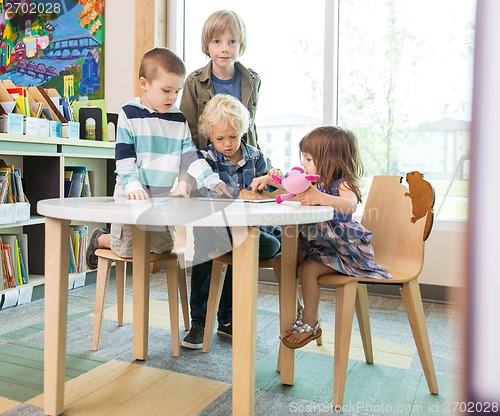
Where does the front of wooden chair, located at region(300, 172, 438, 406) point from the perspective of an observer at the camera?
facing the viewer and to the left of the viewer

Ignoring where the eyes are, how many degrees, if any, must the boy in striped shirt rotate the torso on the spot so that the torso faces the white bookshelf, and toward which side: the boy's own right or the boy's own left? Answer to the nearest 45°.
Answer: approximately 180°

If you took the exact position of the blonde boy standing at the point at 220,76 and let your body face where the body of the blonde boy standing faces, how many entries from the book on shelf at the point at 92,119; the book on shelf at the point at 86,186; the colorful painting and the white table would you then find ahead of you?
1

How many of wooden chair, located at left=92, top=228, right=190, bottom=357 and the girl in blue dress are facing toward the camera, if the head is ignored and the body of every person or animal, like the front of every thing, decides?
0

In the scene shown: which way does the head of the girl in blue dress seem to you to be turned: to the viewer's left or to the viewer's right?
to the viewer's left

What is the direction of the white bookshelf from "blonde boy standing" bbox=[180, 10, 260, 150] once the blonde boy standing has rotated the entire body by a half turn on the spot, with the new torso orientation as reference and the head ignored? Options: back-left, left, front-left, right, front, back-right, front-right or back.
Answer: front-left

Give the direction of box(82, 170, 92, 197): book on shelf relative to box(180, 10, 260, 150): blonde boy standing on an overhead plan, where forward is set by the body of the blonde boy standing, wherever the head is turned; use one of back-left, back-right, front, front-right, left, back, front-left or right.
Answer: back-right

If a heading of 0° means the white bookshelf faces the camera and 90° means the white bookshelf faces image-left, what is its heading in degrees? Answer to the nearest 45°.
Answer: approximately 315°

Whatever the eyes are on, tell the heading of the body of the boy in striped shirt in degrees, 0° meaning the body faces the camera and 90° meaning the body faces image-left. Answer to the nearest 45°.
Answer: approximately 315°

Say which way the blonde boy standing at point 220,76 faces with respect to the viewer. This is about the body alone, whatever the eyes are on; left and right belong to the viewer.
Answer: facing the viewer

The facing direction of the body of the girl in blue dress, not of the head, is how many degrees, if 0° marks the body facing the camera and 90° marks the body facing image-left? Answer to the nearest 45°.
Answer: approximately 90°
